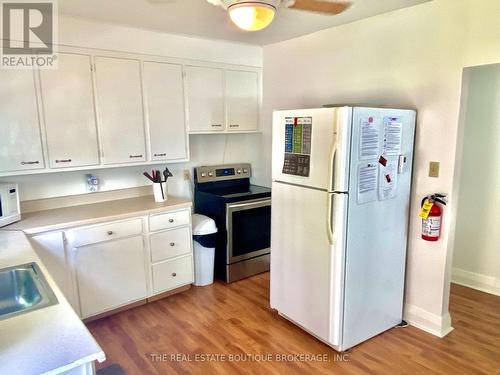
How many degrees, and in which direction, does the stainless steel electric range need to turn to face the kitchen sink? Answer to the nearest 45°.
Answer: approximately 90° to its right

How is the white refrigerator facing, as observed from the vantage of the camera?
facing the viewer and to the left of the viewer

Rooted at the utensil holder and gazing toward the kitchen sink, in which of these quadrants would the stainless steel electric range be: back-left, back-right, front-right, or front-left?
back-left

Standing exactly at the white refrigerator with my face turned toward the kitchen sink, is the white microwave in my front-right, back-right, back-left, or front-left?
front-right

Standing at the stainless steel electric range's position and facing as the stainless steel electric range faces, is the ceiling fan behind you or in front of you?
in front

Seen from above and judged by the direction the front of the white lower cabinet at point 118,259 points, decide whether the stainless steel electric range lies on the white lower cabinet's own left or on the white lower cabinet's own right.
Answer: on the white lower cabinet's own left

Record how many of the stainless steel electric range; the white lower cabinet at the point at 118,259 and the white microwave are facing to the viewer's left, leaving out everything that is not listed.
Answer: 0

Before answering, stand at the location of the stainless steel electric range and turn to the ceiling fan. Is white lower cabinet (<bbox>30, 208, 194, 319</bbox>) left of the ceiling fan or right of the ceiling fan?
right

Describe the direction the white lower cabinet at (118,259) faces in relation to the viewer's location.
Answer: facing the viewer and to the right of the viewer

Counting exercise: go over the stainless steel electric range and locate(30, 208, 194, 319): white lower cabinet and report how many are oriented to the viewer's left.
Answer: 0

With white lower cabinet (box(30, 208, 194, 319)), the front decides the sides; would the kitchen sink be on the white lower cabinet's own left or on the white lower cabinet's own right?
on the white lower cabinet's own right

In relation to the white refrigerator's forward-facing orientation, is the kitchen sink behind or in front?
in front

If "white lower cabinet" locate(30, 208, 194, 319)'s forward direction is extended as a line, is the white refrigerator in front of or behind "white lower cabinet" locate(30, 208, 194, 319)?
in front
